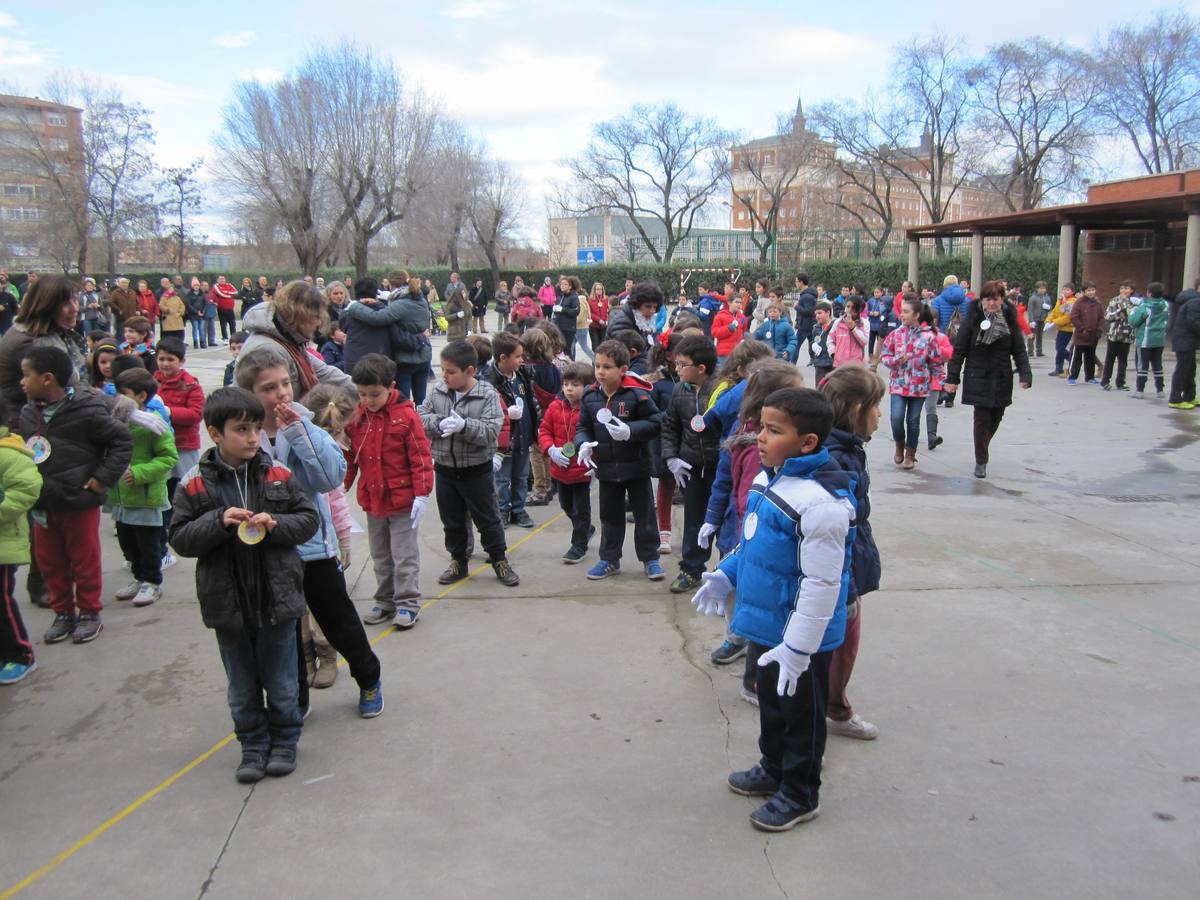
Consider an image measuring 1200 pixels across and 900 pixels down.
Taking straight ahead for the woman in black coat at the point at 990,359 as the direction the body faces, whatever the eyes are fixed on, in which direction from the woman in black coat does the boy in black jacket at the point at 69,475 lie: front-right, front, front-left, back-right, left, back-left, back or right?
front-right

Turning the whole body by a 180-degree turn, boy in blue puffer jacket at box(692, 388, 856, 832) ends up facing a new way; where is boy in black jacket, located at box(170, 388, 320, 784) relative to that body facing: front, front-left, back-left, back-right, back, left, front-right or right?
back-left

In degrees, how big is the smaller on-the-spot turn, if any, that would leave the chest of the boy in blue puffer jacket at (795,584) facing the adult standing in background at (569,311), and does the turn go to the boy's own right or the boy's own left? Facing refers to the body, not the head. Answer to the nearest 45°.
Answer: approximately 135° to the boy's own right

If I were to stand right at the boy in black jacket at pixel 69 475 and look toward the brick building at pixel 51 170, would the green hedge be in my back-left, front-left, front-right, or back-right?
front-right

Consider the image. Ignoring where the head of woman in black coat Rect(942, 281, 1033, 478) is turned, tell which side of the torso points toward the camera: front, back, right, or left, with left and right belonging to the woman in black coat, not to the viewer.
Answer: front

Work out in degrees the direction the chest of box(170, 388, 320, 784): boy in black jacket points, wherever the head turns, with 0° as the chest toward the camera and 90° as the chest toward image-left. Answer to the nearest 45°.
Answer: approximately 0°

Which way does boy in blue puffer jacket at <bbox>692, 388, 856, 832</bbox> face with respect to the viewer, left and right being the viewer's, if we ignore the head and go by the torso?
facing the viewer and to the left of the viewer

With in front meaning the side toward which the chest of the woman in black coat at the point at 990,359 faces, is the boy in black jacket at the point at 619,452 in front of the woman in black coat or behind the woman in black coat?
in front

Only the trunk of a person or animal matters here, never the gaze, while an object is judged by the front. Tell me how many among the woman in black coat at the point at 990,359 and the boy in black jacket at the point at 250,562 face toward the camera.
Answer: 2

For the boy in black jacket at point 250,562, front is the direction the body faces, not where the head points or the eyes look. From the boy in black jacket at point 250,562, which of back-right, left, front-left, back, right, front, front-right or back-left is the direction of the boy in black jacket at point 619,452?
back-left

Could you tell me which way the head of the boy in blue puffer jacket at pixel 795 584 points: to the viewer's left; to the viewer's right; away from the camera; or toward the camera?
to the viewer's left

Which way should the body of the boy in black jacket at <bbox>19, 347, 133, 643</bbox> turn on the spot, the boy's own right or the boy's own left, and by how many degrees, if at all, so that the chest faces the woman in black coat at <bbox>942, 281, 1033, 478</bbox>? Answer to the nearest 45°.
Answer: approximately 135° to the boy's own left
